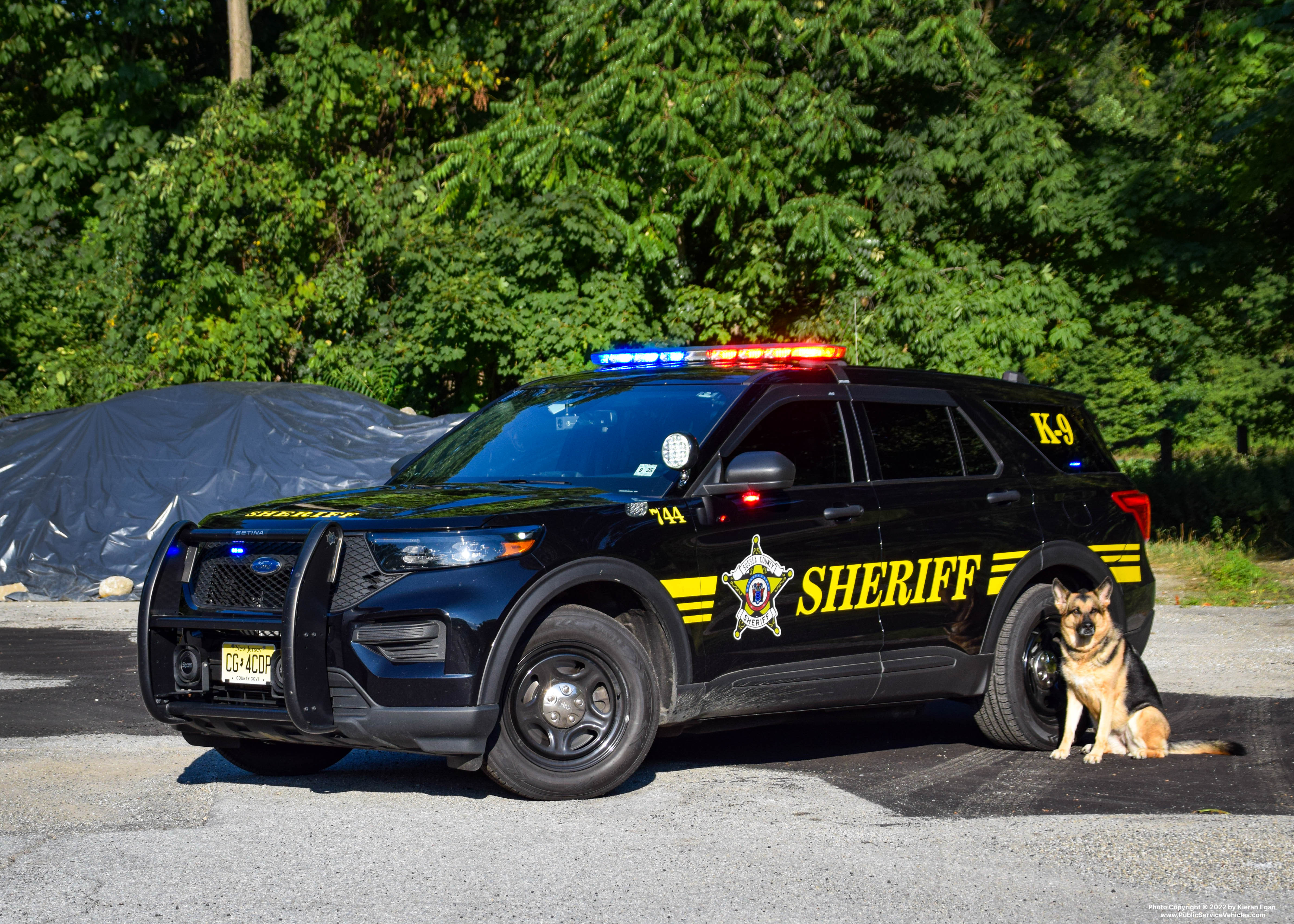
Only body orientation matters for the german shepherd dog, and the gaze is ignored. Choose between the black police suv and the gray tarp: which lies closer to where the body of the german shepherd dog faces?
the black police suv

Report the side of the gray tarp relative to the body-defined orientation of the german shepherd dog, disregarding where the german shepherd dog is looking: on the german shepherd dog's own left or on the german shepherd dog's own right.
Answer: on the german shepherd dog's own right

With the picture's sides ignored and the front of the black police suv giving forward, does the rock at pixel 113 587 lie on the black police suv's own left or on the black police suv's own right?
on the black police suv's own right

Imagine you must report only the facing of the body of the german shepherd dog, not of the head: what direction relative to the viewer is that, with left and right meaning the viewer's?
facing the viewer and to the left of the viewer

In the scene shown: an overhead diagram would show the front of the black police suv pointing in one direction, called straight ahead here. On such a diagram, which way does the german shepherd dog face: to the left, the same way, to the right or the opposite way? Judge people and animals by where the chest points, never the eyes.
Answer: the same way

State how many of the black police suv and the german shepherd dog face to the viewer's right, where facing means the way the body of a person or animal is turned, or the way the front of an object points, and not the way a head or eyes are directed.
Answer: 0

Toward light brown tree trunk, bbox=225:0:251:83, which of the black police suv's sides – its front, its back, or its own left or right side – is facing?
right

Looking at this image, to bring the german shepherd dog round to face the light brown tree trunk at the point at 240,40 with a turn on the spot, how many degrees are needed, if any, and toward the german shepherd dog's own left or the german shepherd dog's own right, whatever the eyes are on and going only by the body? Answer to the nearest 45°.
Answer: approximately 90° to the german shepherd dog's own right

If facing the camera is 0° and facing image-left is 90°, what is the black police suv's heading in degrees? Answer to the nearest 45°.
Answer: approximately 45°
